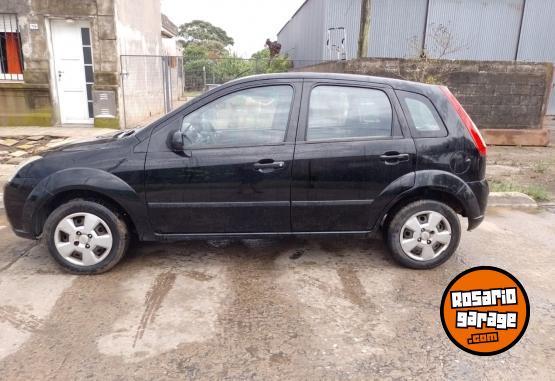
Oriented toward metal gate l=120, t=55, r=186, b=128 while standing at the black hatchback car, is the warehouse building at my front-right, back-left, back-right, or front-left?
front-right

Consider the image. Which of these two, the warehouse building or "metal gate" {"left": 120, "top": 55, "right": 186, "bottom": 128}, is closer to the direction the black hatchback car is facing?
the metal gate

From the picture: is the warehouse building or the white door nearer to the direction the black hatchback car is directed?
the white door

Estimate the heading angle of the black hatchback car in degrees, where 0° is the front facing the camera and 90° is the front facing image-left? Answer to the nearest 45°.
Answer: approximately 90°

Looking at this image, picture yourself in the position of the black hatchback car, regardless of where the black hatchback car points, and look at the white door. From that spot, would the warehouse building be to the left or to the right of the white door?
right

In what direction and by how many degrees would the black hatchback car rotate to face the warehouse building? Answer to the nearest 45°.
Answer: approximately 135° to its right

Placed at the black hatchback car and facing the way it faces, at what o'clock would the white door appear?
The white door is roughly at 2 o'clock from the black hatchback car.

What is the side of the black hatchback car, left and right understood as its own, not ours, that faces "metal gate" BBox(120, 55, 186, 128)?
right
